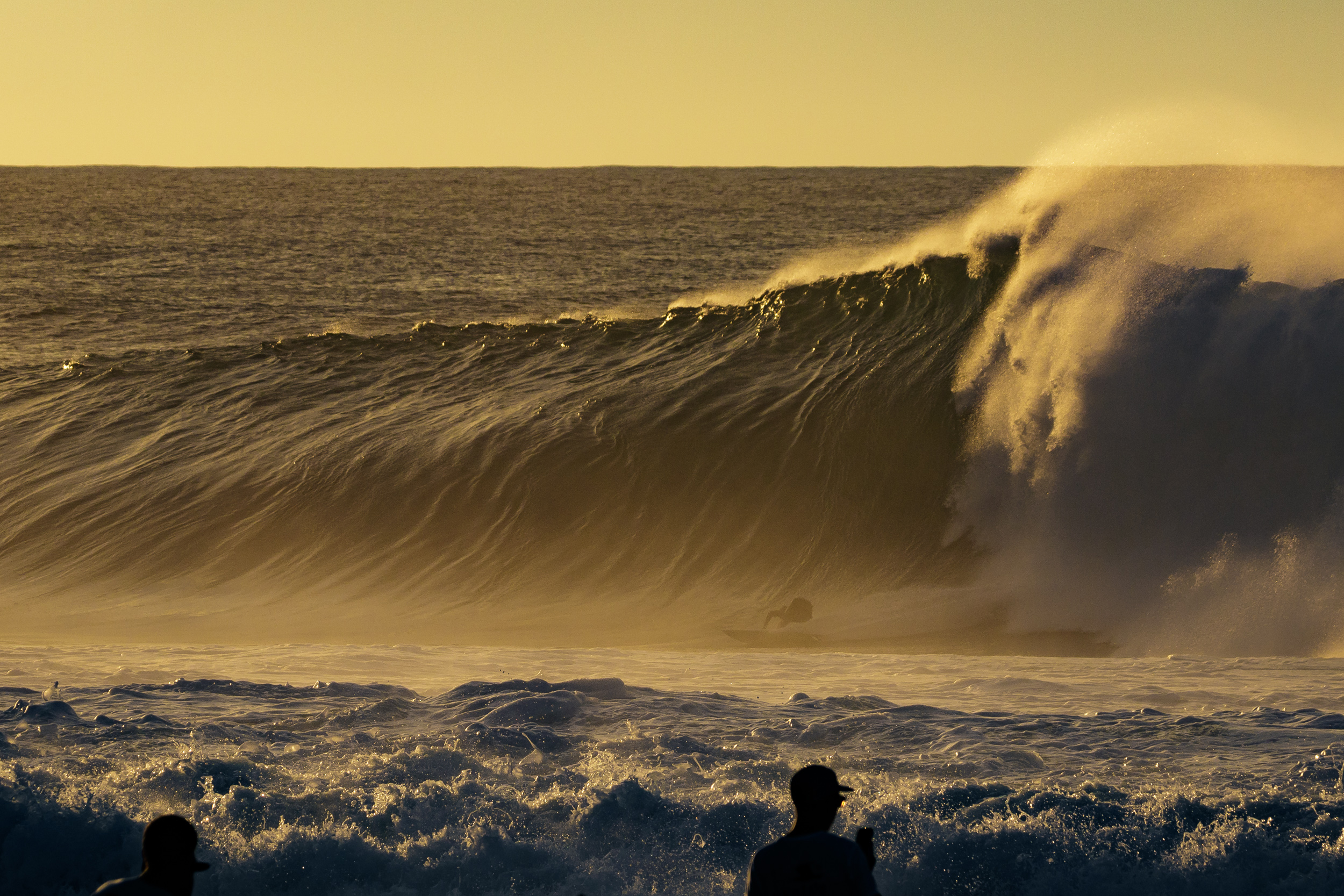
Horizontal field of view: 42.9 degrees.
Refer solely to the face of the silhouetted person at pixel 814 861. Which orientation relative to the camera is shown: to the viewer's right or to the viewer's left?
to the viewer's right

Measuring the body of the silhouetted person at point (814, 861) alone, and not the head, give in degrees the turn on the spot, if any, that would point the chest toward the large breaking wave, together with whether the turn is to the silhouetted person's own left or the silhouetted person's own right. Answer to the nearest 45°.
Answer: approximately 45° to the silhouetted person's own left

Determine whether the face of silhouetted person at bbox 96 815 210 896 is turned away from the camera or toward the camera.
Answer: away from the camera

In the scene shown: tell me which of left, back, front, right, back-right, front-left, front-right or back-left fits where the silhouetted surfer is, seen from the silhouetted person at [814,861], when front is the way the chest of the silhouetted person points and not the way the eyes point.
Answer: front-left

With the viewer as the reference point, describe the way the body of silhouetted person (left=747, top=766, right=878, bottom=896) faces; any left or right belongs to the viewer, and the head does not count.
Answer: facing away from the viewer and to the right of the viewer

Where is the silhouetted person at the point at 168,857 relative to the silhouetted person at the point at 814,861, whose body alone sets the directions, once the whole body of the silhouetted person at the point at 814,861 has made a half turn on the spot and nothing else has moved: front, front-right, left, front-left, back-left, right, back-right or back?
front-right
